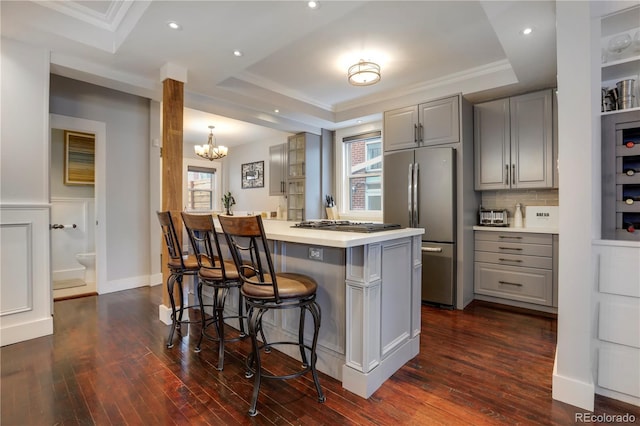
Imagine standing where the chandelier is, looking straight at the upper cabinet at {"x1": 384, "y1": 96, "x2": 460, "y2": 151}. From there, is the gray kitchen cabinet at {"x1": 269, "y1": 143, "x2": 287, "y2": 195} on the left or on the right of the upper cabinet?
left

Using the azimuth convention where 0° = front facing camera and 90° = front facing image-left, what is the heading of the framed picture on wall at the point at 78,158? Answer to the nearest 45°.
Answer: approximately 315°

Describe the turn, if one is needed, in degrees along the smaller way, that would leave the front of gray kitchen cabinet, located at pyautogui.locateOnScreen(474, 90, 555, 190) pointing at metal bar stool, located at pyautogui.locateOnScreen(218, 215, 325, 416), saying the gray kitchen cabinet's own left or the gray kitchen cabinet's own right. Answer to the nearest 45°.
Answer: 0° — it already faces it

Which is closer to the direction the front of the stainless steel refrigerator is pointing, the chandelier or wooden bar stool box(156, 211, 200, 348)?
the wooden bar stool

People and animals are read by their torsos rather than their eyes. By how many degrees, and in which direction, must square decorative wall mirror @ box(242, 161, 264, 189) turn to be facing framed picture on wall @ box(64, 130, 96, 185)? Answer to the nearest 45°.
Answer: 0° — it already faces it

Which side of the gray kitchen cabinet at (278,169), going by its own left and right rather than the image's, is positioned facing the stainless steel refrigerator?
left

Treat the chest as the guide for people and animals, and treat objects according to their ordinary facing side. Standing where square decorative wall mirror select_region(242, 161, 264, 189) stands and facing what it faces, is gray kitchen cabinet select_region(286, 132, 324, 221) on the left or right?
on its left

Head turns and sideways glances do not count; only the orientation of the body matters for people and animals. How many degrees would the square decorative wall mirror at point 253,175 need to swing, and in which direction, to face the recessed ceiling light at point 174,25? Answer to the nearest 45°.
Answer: approximately 45° to its left

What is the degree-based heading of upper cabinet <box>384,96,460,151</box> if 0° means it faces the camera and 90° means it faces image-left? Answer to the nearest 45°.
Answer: approximately 45°
